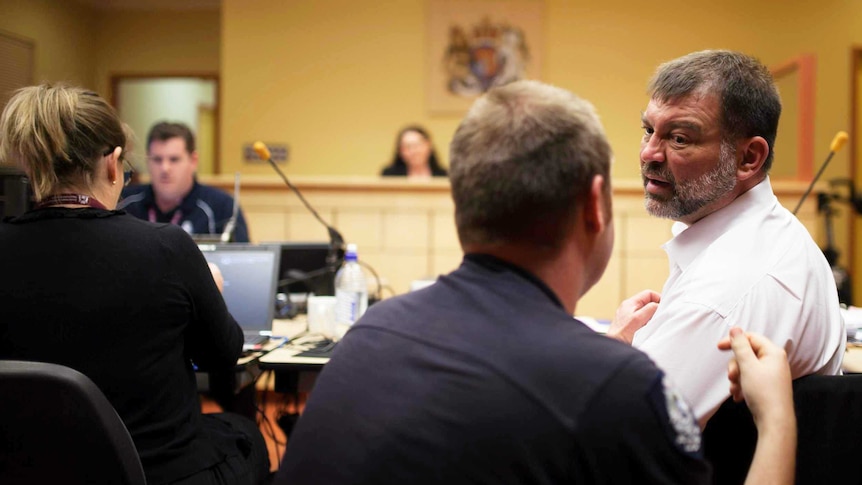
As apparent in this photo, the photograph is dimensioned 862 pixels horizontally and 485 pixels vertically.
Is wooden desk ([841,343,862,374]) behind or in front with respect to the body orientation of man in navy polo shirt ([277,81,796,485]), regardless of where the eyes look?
in front

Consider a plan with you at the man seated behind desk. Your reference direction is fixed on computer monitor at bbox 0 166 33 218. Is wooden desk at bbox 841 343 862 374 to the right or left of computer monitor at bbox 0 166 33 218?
left

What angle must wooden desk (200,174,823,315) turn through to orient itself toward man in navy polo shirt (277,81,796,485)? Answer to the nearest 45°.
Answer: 0° — it already faces them

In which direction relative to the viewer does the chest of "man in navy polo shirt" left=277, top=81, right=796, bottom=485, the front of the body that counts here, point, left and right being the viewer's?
facing away from the viewer and to the right of the viewer

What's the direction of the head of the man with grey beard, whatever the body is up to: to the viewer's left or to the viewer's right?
to the viewer's left

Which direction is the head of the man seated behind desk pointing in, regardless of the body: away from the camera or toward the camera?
toward the camera

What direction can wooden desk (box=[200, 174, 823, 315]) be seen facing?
toward the camera

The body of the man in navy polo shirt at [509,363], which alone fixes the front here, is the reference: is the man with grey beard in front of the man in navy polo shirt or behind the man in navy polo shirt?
in front

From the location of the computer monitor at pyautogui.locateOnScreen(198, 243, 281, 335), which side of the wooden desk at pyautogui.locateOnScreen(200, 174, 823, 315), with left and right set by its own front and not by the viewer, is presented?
front

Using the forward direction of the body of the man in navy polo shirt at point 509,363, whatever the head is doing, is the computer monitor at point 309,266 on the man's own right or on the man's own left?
on the man's own left

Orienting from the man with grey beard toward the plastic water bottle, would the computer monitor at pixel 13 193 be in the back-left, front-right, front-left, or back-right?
front-left
